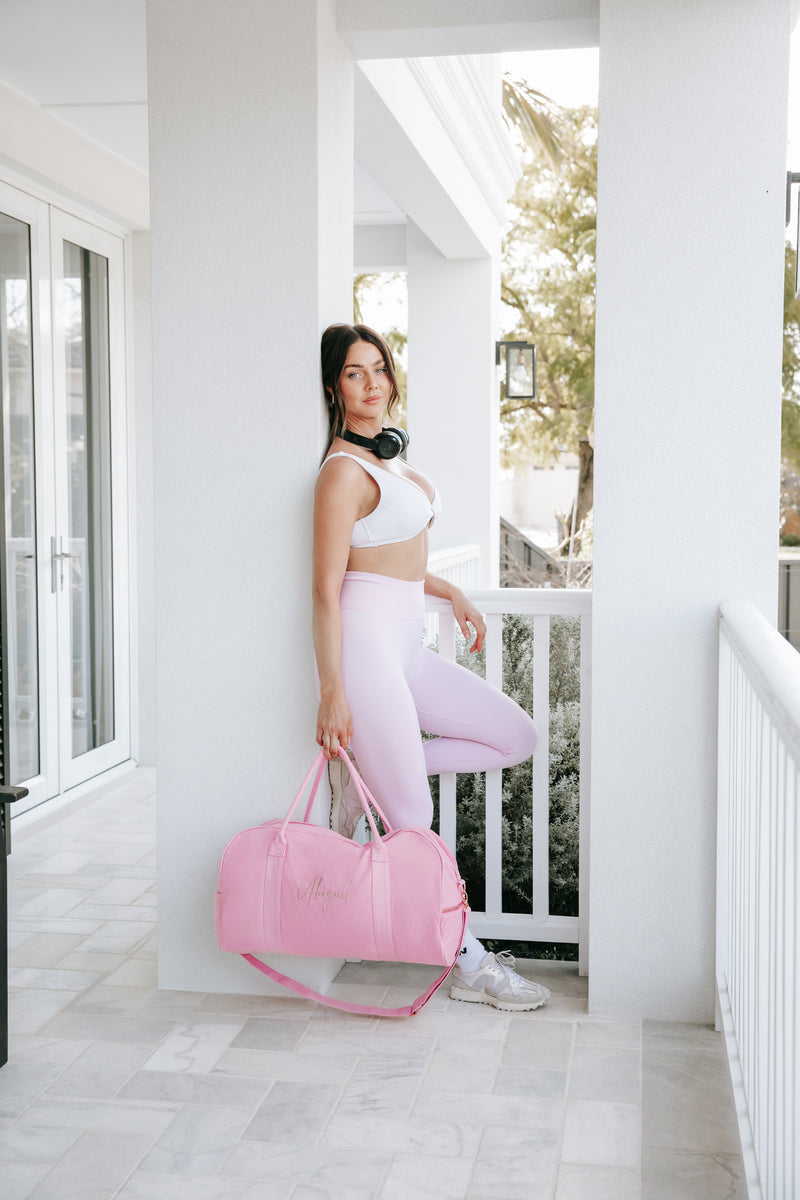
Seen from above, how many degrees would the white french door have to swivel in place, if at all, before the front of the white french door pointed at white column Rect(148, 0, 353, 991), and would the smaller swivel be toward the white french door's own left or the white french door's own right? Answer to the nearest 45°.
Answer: approximately 45° to the white french door's own right

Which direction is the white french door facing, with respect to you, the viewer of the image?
facing the viewer and to the right of the viewer

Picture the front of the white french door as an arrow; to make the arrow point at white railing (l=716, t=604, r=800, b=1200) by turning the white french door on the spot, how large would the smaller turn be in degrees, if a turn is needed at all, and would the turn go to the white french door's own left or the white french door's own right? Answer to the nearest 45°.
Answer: approximately 45° to the white french door's own right

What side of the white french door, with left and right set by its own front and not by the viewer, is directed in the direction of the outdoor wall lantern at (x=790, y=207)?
front

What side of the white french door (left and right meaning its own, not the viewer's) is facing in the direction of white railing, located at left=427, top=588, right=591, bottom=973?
front

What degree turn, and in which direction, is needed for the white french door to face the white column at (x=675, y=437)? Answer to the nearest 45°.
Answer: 0° — it already faces it
